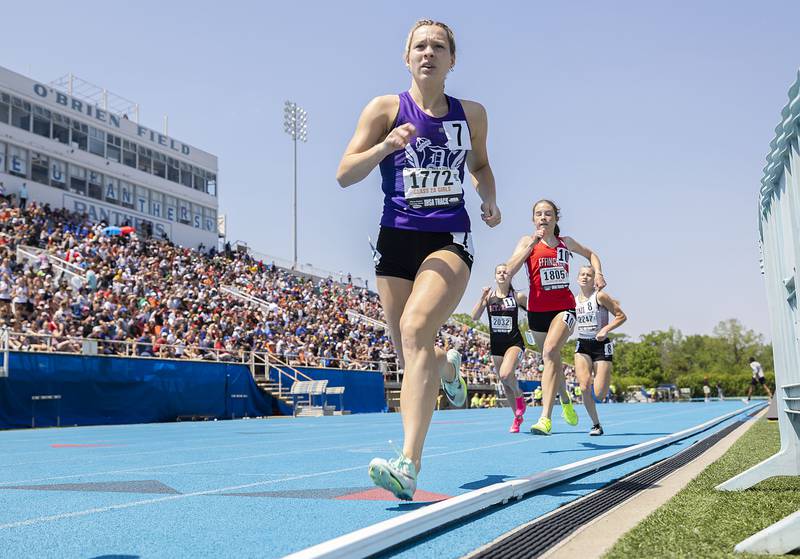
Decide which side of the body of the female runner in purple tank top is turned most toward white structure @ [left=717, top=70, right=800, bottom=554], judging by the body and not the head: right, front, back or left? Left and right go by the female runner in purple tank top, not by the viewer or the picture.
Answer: left

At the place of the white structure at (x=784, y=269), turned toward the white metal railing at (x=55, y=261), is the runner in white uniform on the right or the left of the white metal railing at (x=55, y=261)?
right

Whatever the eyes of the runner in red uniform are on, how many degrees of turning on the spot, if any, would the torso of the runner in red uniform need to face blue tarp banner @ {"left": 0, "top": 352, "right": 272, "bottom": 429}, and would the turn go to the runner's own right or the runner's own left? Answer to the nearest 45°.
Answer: approximately 135° to the runner's own right

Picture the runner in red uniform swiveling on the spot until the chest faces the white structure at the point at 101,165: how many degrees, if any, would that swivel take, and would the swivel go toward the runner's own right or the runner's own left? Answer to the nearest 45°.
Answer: approximately 135° to the runner's own right

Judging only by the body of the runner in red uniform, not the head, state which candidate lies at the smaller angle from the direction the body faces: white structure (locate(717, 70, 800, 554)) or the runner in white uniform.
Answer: the white structure

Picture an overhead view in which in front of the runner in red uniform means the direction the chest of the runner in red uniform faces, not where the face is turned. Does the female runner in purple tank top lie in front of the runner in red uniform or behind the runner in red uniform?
in front

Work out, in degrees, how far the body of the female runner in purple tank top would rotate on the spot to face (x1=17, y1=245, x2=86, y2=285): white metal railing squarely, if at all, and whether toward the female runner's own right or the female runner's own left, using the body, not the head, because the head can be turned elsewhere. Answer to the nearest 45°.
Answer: approximately 135° to the female runner's own right

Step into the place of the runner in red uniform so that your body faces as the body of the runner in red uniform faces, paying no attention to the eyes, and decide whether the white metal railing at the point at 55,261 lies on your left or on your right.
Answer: on your right

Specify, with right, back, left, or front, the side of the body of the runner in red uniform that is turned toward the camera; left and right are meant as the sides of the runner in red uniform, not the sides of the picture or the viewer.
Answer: front

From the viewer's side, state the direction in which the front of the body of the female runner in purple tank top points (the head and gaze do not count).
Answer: toward the camera

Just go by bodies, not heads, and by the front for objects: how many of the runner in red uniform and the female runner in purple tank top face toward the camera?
2

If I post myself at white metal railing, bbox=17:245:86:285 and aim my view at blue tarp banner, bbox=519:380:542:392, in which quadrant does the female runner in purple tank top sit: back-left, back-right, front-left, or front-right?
back-right

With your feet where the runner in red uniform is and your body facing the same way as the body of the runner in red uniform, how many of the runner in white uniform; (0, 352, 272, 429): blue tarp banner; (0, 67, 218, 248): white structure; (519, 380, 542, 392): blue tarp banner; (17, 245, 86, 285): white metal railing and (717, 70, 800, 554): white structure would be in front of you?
1

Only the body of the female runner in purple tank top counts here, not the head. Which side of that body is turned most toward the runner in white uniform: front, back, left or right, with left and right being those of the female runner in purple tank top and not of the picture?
back

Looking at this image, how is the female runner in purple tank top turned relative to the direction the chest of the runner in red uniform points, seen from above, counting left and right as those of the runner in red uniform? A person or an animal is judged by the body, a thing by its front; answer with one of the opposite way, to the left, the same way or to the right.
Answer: the same way
